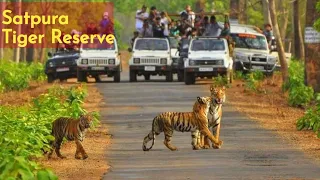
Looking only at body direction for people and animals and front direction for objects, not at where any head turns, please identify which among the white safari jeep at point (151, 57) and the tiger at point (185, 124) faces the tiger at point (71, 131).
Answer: the white safari jeep

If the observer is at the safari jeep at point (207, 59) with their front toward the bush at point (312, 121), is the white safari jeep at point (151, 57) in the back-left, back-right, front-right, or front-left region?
back-right

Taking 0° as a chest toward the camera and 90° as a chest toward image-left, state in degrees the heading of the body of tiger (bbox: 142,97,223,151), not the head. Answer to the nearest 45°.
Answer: approximately 270°

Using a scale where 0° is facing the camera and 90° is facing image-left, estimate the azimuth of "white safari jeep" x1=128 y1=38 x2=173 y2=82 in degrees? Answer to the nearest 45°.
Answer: approximately 0°

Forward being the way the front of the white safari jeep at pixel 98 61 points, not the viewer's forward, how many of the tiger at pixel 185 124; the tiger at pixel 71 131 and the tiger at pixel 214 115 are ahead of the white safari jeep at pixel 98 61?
3

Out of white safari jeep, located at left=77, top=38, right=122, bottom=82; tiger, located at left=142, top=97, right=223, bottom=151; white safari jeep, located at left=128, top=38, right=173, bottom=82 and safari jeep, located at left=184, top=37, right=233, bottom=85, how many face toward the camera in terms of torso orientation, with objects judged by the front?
3

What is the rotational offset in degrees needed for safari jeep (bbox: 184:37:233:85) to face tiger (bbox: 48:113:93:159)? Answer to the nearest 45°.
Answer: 0° — it already faces it
